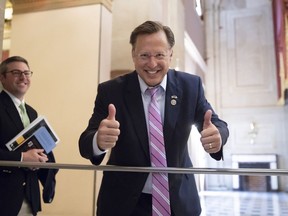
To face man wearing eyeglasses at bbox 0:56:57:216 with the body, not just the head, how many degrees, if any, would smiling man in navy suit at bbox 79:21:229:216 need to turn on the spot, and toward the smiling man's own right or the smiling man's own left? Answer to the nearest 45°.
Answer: approximately 135° to the smiling man's own right

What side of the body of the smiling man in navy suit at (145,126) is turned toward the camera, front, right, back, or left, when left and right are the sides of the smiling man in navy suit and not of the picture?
front

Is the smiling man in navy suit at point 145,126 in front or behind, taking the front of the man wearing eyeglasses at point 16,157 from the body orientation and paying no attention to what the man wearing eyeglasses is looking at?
in front

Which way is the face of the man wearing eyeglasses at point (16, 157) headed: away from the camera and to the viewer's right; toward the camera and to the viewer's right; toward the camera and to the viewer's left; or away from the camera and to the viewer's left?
toward the camera and to the viewer's right

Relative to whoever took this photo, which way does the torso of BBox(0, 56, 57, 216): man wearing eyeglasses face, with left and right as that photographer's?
facing the viewer and to the right of the viewer

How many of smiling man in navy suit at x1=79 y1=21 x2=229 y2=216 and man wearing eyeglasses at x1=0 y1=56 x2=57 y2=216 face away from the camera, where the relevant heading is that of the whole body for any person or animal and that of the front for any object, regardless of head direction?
0
